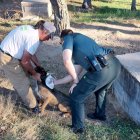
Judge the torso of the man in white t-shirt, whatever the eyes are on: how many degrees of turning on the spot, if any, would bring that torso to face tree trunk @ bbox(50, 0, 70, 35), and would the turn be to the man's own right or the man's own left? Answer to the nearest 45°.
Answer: approximately 90° to the man's own left

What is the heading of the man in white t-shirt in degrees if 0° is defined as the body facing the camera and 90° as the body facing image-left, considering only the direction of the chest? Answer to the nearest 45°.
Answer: approximately 270°

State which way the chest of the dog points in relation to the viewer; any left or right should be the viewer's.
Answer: facing to the left of the viewer

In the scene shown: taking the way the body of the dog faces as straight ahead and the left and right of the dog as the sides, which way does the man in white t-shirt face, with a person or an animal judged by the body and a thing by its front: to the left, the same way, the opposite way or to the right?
the opposite way

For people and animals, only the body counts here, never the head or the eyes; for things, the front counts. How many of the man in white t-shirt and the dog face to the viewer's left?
1

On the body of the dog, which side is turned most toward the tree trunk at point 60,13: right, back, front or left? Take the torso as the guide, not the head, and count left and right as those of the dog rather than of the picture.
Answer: right
